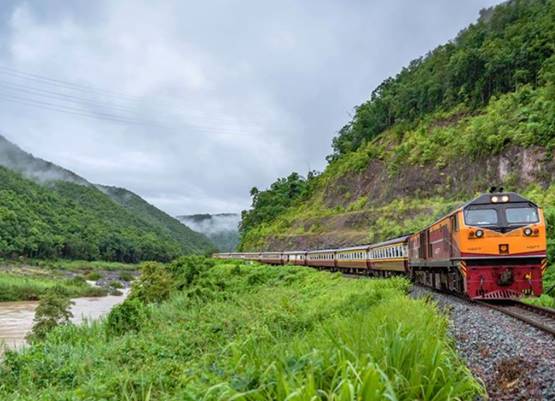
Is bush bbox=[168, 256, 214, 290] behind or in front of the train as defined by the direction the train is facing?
behind

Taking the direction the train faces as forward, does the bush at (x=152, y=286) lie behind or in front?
behind

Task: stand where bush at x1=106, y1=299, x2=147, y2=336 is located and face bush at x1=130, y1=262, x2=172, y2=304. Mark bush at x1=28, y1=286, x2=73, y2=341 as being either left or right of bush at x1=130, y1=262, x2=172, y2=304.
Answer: left

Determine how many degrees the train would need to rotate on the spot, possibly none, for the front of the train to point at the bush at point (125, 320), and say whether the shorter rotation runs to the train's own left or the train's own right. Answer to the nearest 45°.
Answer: approximately 135° to the train's own right
